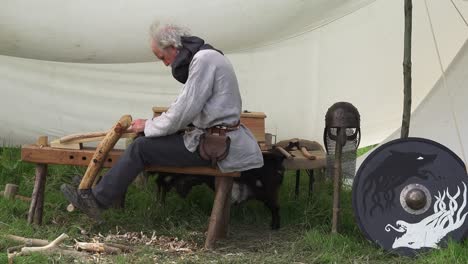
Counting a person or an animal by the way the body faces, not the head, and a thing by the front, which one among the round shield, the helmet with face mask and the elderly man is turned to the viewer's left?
the elderly man

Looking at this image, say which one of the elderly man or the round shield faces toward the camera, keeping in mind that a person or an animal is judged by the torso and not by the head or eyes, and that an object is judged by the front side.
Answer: the round shield

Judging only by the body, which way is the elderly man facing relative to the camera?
to the viewer's left

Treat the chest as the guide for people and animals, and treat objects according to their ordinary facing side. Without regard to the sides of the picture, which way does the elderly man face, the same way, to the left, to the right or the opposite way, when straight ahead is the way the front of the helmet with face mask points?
to the right

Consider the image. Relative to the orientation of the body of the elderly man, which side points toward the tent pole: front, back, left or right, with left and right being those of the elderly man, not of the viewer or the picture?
back

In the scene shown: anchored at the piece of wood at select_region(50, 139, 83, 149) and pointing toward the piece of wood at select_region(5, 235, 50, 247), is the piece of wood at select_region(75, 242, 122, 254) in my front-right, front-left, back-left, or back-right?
front-left

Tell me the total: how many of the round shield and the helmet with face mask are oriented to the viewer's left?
0

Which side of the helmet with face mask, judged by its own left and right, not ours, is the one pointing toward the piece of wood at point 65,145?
right

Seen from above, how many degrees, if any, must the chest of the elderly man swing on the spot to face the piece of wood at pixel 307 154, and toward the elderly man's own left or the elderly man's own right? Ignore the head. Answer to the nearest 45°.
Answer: approximately 135° to the elderly man's own right

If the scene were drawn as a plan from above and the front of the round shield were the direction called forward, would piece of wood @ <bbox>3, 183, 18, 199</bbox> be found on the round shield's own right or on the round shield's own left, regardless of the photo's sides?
on the round shield's own right

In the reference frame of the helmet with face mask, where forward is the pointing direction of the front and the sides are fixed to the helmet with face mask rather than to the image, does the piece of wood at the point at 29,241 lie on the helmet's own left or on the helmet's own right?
on the helmet's own right

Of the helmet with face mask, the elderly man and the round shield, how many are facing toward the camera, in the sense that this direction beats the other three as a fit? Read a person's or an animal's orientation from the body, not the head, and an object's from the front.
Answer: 2

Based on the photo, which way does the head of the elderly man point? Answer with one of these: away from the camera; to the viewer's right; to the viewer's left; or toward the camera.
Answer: to the viewer's left

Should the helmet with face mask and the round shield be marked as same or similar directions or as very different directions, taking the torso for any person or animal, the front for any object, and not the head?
same or similar directions

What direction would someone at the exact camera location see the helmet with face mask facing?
facing the viewer
